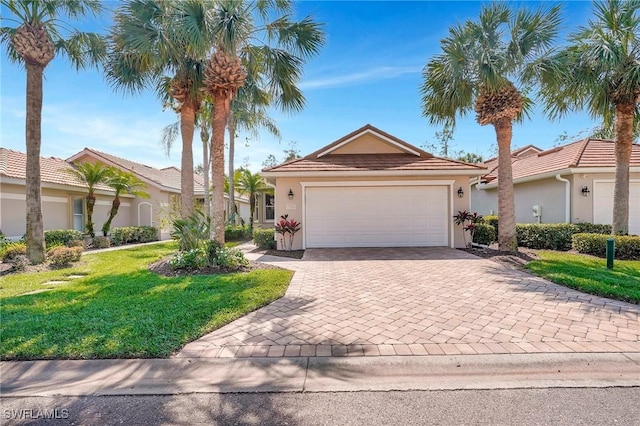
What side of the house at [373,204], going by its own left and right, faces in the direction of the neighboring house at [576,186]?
left

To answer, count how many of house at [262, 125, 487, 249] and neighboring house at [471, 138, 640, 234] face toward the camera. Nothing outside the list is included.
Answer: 2

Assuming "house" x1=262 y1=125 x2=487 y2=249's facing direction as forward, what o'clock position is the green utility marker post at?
The green utility marker post is roughly at 10 o'clock from the house.

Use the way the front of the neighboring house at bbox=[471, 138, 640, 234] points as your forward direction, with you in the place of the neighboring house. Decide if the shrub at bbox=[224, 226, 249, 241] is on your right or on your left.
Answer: on your right

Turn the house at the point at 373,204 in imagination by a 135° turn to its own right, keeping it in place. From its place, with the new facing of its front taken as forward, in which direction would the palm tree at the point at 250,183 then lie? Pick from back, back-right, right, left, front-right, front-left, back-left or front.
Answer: front

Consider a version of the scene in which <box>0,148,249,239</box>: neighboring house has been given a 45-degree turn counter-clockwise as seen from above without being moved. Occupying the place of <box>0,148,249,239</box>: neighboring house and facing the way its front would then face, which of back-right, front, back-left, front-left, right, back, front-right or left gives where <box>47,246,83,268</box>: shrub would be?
right

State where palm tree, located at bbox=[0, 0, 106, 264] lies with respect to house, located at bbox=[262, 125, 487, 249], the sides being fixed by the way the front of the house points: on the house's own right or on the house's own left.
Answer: on the house's own right

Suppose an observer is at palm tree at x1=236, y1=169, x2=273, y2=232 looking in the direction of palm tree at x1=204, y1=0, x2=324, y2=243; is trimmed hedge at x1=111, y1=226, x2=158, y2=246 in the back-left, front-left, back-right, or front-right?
front-right

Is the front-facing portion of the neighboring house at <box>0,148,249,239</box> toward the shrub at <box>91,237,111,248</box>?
yes

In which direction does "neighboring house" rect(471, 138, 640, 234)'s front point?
toward the camera

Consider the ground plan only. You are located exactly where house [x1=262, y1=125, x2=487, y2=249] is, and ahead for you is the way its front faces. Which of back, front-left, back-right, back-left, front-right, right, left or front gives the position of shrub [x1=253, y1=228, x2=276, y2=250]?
right

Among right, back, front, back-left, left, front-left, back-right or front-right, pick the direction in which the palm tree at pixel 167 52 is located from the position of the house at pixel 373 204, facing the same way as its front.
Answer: front-right

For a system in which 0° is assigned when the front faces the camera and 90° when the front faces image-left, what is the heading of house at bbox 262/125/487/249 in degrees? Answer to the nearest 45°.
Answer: approximately 0°

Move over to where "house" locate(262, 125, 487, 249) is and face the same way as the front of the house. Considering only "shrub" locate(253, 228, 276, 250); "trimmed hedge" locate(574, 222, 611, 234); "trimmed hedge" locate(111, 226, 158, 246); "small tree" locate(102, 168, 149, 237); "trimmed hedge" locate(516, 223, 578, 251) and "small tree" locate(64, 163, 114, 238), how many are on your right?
4
